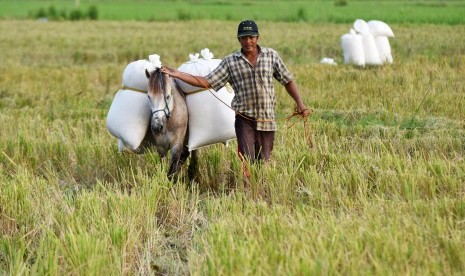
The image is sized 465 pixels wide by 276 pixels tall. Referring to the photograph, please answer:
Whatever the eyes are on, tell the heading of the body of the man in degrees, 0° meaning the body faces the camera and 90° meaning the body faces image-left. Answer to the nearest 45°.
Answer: approximately 0°

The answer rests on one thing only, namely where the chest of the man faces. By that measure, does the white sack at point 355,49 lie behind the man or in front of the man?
behind

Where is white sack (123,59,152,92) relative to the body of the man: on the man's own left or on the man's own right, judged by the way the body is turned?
on the man's own right

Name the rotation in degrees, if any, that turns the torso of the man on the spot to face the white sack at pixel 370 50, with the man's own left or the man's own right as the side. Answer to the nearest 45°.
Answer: approximately 180°

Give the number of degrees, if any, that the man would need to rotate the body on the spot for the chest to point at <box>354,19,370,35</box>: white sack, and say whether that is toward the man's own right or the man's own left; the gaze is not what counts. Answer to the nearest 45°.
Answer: approximately 180°
